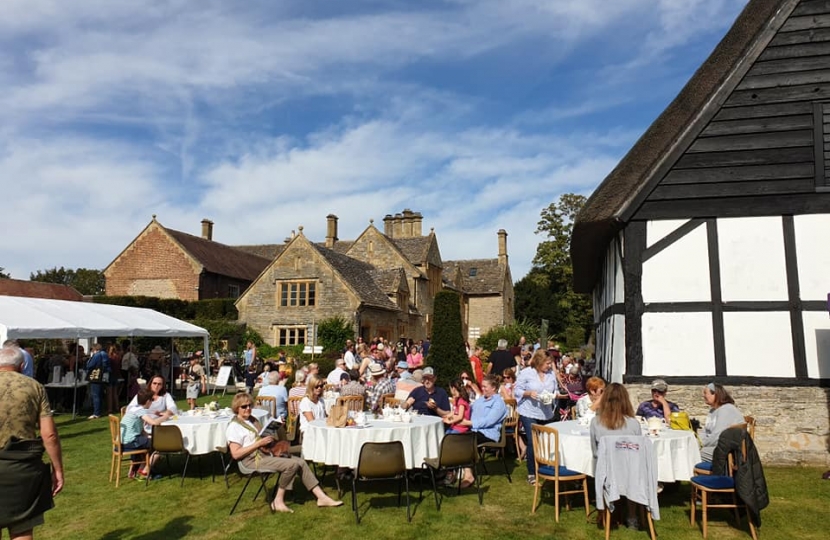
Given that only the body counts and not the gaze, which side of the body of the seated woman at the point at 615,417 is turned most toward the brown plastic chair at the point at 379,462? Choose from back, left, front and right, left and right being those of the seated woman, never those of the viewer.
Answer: left

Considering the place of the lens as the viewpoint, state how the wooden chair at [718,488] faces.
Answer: facing to the left of the viewer

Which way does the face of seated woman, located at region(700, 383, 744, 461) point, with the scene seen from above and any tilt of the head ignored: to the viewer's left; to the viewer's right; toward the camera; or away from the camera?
to the viewer's left

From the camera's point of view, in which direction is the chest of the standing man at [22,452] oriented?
away from the camera

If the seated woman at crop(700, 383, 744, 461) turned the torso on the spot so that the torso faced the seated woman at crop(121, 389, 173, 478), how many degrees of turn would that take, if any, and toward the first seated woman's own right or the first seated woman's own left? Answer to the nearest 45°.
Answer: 0° — they already face them

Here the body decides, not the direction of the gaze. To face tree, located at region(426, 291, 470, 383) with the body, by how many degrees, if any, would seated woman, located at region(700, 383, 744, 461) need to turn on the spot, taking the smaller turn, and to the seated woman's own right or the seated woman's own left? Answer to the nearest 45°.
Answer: approximately 45° to the seated woman's own right

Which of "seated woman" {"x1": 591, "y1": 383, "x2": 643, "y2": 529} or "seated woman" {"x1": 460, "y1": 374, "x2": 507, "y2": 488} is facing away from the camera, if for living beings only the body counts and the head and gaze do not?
"seated woman" {"x1": 591, "y1": 383, "x2": 643, "y2": 529}
